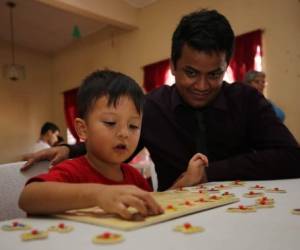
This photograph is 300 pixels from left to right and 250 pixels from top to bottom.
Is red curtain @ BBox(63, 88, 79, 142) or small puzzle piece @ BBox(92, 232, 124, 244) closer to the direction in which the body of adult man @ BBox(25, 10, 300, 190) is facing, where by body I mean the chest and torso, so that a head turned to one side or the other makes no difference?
the small puzzle piece

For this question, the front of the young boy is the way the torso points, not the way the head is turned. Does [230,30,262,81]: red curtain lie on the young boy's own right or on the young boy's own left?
on the young boy's own left

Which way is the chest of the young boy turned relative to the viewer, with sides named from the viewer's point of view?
facing the viewer and to the right of the viewer

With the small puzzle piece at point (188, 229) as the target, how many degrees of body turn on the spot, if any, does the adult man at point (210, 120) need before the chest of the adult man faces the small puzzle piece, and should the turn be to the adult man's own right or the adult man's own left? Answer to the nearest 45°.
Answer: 0° — they already face it

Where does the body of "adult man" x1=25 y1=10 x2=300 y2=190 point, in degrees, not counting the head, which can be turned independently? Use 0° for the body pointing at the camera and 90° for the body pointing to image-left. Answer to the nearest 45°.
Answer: approximately 0°

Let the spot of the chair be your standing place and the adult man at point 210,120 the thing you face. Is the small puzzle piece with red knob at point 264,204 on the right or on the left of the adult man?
right

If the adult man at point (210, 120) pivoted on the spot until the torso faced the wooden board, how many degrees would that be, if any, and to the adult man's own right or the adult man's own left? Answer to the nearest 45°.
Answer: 0° — they already face it

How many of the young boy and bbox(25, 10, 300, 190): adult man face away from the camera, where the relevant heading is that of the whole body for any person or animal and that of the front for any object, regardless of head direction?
0

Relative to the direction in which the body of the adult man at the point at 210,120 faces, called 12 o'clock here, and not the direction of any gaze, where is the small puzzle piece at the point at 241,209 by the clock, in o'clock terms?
The small puzzle piece is roughly at 12 o'clock from the adult man.

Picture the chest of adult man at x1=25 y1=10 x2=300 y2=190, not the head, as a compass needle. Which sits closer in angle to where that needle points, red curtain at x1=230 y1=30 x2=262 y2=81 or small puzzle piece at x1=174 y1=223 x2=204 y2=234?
the small puzzle piece

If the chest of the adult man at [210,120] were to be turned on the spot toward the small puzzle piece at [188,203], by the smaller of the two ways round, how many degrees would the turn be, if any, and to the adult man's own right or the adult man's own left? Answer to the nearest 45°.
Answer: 0° — they already face it

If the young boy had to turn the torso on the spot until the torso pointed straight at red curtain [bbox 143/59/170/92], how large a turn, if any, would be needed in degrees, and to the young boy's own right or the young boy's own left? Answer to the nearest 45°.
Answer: approximately 135° to the young boy's own left

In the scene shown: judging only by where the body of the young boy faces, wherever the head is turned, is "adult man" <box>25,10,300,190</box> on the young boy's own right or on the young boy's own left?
on the young boy's own left

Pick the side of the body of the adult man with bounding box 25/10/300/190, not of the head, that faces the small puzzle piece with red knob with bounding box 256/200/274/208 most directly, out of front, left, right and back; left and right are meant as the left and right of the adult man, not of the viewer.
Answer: front
